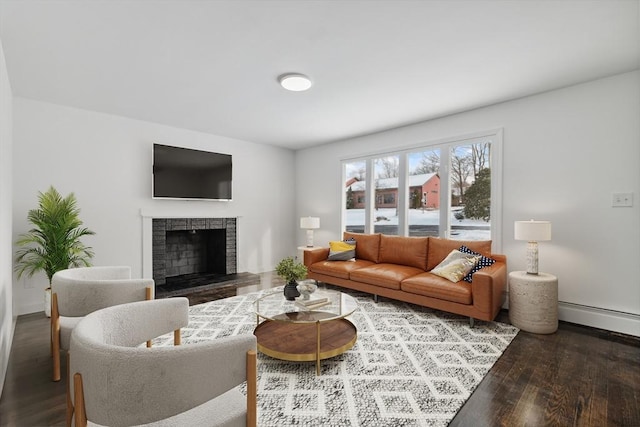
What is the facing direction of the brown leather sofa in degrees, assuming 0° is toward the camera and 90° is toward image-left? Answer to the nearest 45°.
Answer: approximately 45°

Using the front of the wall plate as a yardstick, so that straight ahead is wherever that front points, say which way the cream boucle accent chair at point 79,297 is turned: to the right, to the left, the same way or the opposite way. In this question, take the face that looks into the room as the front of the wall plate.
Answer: the opposite way

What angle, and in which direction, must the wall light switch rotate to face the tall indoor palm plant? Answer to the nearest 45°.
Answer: approximately 45° to its right

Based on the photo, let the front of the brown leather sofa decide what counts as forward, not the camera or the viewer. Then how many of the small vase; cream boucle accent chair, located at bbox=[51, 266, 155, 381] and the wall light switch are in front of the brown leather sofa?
2

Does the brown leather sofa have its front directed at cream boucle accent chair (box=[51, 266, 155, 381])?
yes

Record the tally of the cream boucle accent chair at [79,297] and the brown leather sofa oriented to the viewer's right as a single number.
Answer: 1

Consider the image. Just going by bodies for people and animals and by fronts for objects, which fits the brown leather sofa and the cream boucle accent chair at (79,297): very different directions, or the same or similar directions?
very different directions

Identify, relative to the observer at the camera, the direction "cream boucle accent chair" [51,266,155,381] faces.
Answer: facing to the right of the viewer

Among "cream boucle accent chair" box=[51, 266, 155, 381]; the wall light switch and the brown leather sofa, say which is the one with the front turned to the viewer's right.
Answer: the cream boucle accent chair
